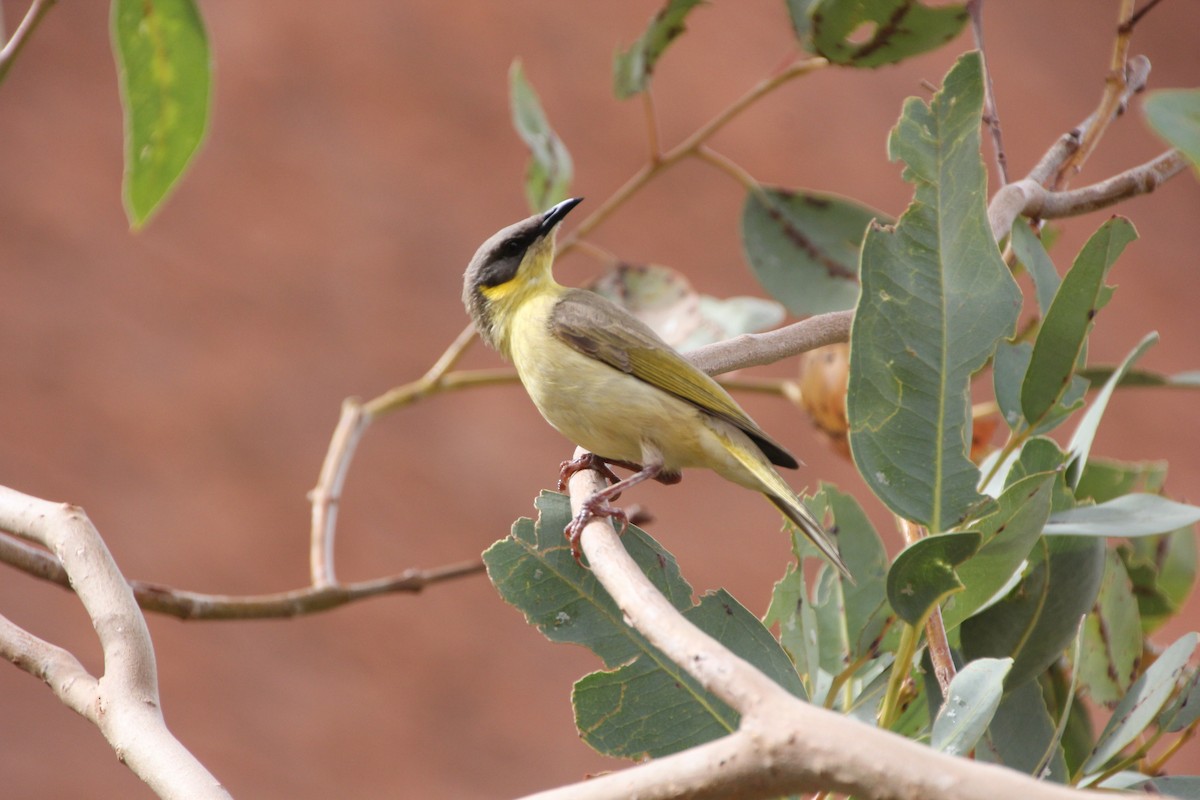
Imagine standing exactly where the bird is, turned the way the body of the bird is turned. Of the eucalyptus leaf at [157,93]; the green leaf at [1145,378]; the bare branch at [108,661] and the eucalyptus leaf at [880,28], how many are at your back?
2

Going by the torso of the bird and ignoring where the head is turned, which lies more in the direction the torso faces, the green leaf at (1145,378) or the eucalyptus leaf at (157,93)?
the eucalyptus leaf

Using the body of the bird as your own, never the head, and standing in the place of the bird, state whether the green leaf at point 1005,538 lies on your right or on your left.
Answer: on your left

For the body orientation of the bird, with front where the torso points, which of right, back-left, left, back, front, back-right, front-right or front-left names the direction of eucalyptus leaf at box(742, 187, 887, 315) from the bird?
back-right

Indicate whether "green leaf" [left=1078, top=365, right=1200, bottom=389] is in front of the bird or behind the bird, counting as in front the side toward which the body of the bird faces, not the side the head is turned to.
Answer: behind

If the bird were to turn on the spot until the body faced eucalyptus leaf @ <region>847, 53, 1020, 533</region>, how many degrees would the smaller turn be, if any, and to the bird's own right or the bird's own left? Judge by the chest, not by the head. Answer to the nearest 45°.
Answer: approximately 135° to the bird's own left

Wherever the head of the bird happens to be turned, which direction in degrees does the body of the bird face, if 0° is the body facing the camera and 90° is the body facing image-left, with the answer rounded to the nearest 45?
approximately 90°
